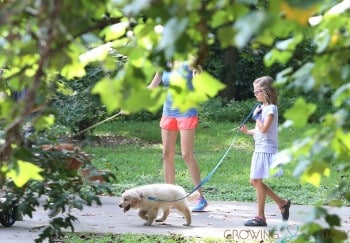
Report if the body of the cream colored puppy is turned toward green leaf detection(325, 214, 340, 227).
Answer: no

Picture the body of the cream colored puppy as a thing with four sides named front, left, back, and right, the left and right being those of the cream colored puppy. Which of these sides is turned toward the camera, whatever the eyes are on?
left

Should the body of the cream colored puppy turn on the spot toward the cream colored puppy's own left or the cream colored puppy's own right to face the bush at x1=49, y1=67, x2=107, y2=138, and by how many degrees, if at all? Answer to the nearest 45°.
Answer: approximately 90° to the cream colored puppy's own right
